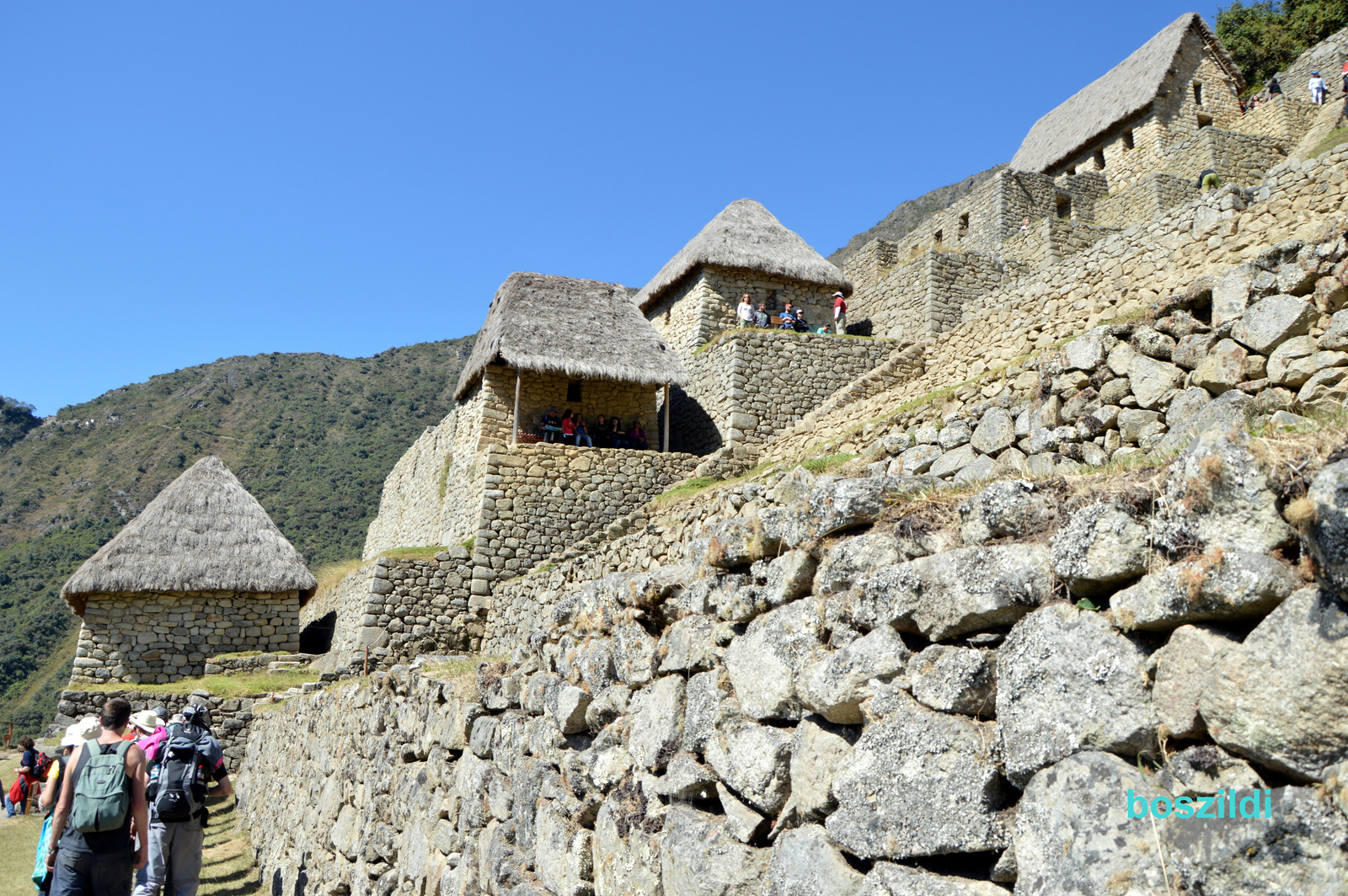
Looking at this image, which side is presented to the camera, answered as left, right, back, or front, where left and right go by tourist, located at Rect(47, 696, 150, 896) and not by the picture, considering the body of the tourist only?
back

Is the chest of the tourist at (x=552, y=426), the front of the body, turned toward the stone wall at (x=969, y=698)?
yes

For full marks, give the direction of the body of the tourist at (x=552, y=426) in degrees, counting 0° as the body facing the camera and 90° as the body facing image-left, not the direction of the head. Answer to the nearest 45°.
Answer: approximately 0°

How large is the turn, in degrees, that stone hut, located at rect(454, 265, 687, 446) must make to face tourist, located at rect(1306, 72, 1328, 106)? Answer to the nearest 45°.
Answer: approximately 90° to its left

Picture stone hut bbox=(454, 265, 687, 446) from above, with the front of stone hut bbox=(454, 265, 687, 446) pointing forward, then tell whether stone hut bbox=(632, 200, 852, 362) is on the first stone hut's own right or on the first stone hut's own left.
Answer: on the first stone hut's own left

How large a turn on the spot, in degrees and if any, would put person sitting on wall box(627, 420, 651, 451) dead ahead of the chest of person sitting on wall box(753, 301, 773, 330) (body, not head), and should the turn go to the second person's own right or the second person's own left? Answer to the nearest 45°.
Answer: approximately 45° to the second person's own right

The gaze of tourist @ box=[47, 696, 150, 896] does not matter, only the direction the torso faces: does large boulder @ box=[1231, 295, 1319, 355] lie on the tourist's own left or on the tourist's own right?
on the tourist's own right

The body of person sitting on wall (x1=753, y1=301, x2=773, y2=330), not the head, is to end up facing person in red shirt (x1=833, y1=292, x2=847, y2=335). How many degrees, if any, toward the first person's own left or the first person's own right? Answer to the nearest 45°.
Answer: approximately 135° to the first person's own left

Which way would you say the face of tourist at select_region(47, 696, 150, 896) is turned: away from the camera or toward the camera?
away from the camera
